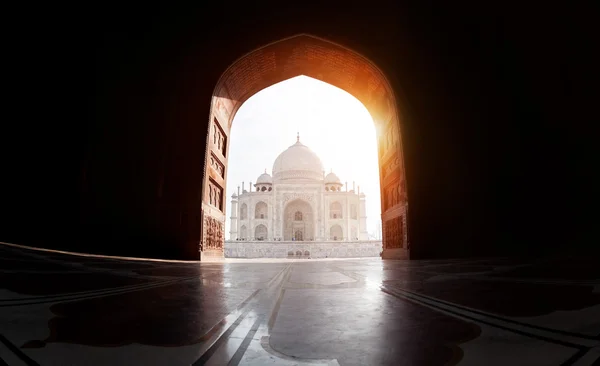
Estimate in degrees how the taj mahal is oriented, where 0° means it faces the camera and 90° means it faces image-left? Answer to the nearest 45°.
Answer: approximately 0°
